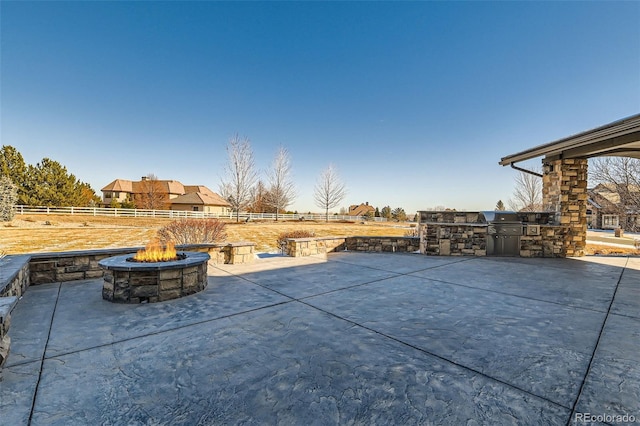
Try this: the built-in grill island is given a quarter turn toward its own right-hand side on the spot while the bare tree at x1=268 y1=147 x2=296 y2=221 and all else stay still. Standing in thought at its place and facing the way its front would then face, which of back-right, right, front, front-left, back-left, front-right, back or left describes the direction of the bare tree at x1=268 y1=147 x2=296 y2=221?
front-right

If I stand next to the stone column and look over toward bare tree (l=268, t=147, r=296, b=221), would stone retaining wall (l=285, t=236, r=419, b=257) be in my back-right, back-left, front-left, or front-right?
front-left

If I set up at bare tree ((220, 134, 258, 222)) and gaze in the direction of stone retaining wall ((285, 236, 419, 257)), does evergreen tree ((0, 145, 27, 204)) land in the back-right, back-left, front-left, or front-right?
back-right

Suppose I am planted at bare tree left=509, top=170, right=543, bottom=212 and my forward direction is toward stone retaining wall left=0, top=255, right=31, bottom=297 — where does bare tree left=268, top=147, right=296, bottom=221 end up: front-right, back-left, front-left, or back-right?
front-right

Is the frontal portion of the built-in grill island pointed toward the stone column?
no

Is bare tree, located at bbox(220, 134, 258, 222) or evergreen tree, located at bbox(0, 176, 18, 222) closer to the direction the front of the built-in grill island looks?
the evergreen tree

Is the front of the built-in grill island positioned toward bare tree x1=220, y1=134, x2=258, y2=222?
no

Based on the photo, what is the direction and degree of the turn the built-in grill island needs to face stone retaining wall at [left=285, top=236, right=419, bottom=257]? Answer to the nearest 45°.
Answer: approximately 90° to its right

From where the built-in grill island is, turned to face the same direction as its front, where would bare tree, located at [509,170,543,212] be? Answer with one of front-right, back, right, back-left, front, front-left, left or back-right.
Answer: back

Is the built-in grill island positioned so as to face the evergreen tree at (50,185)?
no

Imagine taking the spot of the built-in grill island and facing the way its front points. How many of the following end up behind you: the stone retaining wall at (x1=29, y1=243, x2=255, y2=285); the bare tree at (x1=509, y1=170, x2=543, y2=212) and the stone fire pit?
1

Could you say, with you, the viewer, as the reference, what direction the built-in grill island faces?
facing the viewer

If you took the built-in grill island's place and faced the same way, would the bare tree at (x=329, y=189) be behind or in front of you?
behind

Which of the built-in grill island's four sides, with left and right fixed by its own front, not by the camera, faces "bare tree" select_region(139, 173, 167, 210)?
right

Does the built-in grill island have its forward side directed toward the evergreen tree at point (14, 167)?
no
